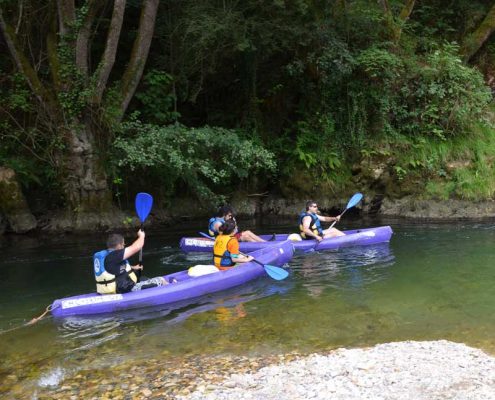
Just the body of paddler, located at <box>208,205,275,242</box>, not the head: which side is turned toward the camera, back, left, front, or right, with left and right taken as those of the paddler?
right

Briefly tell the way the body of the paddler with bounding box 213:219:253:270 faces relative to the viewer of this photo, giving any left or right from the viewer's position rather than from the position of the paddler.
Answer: facing away from the viewer and to the right of the viewer

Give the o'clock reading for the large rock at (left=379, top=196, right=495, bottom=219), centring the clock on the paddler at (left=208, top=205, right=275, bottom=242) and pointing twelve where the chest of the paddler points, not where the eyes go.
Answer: The large rock is roughly at 11 o'clock from the paddler.

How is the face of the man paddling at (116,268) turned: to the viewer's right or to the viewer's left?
to the viewer's right

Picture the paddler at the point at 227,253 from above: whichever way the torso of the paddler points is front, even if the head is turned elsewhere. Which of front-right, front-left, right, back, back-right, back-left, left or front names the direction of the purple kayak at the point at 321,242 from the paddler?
front

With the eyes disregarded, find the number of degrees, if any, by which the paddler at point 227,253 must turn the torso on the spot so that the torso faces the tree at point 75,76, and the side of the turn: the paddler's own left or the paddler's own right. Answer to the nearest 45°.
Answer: approximately 90° to the paddler's own left

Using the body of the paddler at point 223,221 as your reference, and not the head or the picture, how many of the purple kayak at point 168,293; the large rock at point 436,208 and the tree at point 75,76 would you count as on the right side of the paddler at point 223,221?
1

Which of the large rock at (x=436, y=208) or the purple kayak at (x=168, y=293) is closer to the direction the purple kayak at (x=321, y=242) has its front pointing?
the large rock

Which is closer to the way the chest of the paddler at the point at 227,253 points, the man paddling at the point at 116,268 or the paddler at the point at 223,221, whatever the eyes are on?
the paddler

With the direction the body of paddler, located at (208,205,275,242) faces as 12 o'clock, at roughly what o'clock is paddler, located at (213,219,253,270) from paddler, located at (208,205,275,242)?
paddler, located at (213,219,253,270) is roughly at 3 o'clock from paddler, located at (208,205,275,242).

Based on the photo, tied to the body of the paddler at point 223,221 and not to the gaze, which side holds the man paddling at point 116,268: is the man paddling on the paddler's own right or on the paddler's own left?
on the paddler's own right

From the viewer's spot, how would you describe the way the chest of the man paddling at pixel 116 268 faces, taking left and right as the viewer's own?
facing away from the viewer and to the right of the viewer

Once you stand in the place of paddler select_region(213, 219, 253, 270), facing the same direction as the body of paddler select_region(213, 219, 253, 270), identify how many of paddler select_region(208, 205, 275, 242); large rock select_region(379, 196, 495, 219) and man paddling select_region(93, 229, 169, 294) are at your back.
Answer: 1

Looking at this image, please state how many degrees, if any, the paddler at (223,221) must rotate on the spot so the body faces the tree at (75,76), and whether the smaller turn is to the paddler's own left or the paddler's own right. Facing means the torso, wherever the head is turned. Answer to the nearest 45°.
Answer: approximately 135° to the paddler's own left

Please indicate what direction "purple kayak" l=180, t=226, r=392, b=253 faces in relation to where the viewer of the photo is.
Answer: facing to the right of the viewer
